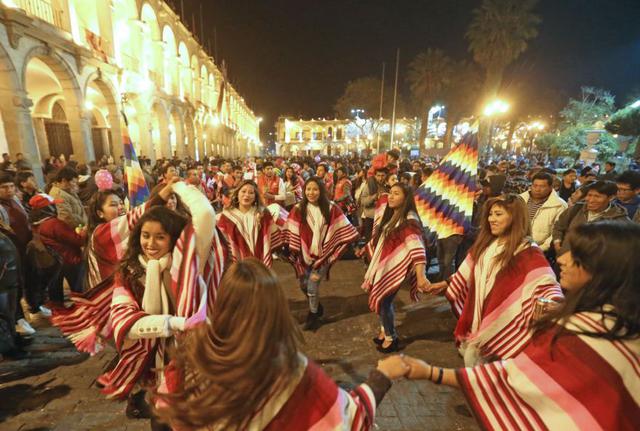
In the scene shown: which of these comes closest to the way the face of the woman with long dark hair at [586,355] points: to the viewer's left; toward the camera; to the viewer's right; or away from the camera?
to the viewer's left

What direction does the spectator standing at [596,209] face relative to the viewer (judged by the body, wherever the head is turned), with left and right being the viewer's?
facing the viewer and to the left of the viewer

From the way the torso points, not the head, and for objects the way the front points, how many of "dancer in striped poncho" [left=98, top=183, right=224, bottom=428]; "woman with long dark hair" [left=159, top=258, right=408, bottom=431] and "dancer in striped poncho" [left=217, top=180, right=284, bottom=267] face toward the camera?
2

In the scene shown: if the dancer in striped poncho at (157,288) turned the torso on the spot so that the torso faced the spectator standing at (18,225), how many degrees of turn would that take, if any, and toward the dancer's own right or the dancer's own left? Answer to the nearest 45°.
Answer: approximately 135° to the dancer's own right

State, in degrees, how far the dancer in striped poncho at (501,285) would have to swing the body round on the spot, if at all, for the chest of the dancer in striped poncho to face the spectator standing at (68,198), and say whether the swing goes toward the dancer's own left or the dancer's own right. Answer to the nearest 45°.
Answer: approximately 45° to the dancer's own right

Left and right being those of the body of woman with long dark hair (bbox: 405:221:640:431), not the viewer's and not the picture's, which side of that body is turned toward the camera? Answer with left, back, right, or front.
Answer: left

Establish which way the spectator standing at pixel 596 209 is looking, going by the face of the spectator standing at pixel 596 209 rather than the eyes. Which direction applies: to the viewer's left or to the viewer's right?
to the viewer's left
